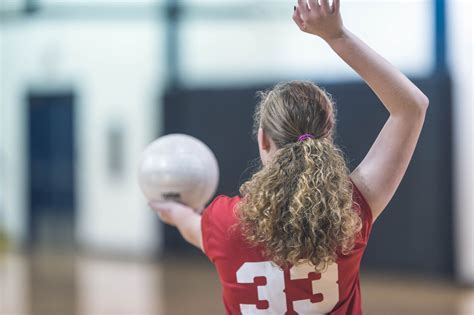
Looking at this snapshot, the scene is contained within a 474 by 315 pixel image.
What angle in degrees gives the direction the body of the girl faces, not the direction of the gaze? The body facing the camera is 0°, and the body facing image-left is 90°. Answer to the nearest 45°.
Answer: approximately 180°
